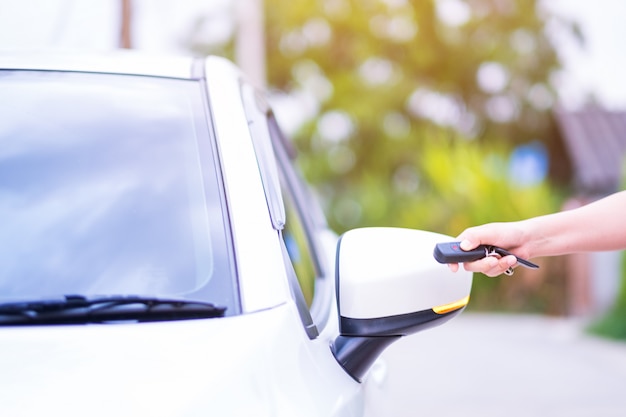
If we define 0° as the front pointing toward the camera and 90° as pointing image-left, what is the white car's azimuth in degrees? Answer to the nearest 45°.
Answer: approximately 0°

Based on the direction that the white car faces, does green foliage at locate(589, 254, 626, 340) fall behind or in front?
behind

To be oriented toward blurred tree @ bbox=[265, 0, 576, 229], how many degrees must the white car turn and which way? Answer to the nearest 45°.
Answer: approximately 180°

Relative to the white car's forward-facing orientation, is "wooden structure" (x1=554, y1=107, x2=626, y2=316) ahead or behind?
behind
